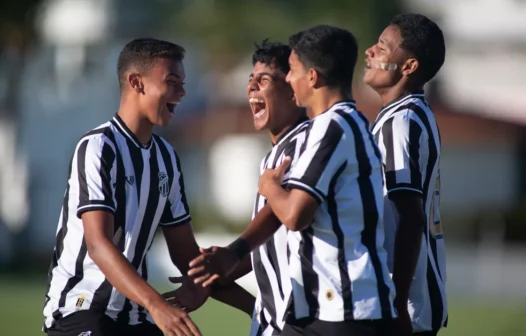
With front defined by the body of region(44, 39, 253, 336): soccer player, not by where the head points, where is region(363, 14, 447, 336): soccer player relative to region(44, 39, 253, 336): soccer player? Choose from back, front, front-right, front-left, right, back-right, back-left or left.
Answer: front-left

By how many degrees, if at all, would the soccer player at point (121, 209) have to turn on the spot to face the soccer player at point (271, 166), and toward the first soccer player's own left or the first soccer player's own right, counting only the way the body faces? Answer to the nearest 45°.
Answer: approximately 45° to the first soccer player's own left

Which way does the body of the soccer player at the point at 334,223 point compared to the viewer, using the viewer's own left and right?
facing away from the viewer and to the left of the viewer

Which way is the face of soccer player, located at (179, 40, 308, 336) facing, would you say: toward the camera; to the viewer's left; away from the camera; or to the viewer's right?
to the viewer's left

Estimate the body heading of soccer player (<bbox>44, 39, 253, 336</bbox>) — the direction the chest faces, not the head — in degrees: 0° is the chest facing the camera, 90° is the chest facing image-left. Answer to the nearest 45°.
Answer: approximately 315°

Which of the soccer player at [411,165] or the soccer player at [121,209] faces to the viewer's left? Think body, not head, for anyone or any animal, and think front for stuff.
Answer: the soccer player at [411,165]

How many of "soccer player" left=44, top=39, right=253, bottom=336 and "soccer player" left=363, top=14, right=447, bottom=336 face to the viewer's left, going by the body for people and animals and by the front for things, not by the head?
1

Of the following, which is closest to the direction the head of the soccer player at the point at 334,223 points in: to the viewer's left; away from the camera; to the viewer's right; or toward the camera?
to the viewer's left

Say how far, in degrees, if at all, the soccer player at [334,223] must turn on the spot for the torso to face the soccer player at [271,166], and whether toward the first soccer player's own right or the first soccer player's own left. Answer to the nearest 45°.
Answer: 0° — they already face them

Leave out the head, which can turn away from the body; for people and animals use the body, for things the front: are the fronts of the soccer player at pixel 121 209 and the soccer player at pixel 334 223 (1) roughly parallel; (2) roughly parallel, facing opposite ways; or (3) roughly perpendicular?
roughly parallel, facing opposite ways

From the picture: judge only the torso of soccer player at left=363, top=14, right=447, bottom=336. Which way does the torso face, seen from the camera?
to the viewer's left

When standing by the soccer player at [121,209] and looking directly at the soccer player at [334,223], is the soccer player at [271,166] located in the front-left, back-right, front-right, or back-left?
front-left

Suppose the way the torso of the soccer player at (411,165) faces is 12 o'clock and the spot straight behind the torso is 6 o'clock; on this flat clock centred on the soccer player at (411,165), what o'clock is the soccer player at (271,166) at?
the soccer player at (271,166) is roughly at 11 o'clock from the soccer player at (411,165).
